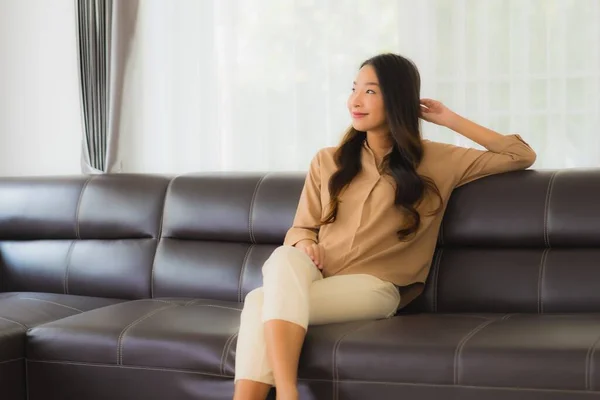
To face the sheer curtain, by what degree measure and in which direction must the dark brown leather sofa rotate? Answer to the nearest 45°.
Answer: approximately 180°

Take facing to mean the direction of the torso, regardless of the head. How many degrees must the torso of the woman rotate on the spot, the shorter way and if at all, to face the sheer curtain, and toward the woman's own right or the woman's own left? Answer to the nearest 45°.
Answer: approximately 135° to the woman's own right

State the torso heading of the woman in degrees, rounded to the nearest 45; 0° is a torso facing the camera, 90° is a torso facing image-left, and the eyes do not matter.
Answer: approximately 45°

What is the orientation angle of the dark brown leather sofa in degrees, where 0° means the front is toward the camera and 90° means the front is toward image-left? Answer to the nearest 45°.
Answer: approximately 0°
